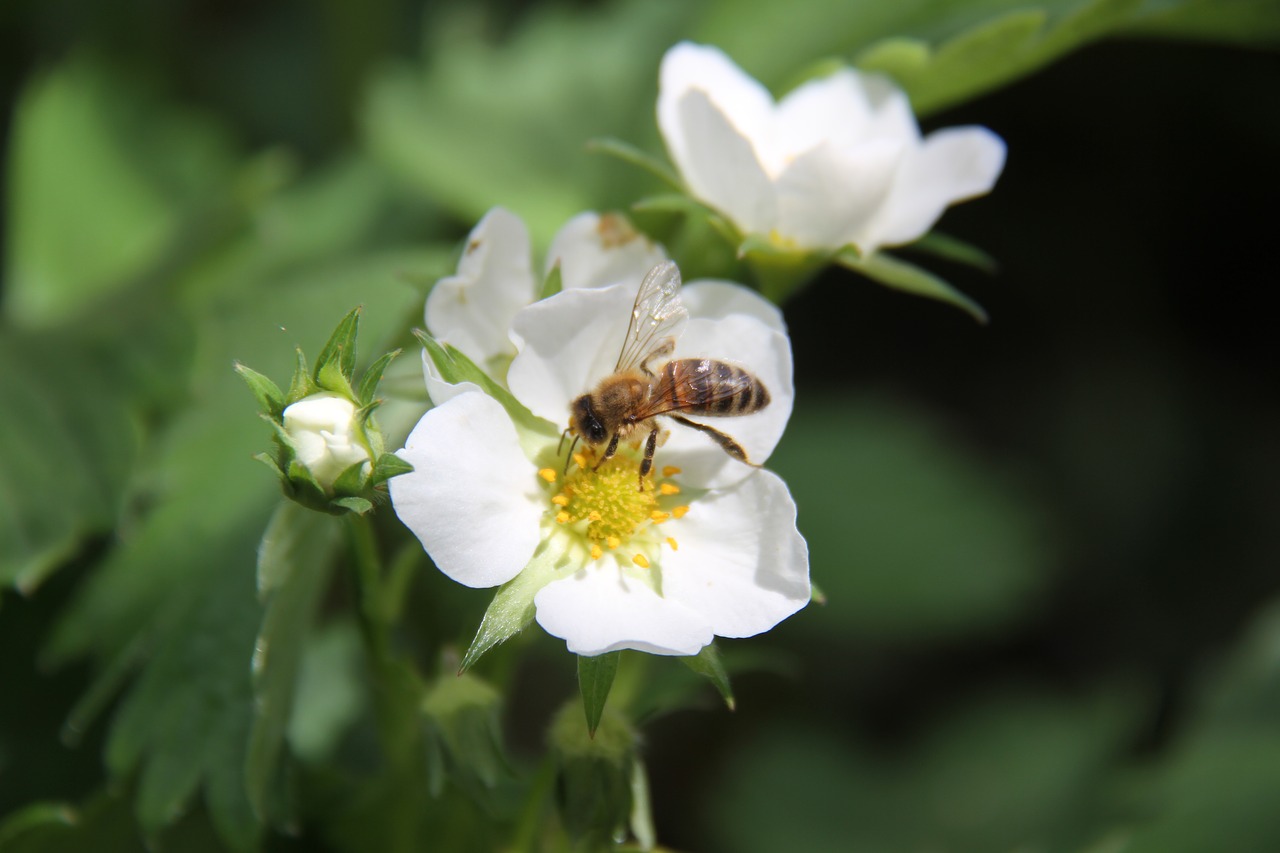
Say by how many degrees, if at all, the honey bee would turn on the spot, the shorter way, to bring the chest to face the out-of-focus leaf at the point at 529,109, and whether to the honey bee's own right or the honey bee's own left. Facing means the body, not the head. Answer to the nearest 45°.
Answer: approximately 45° to the honey bee's own right

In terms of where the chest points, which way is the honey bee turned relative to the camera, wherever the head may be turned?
to the viewer's left

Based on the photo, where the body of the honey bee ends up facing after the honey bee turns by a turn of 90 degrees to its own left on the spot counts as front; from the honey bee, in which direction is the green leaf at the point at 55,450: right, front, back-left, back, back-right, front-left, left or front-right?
back-right
